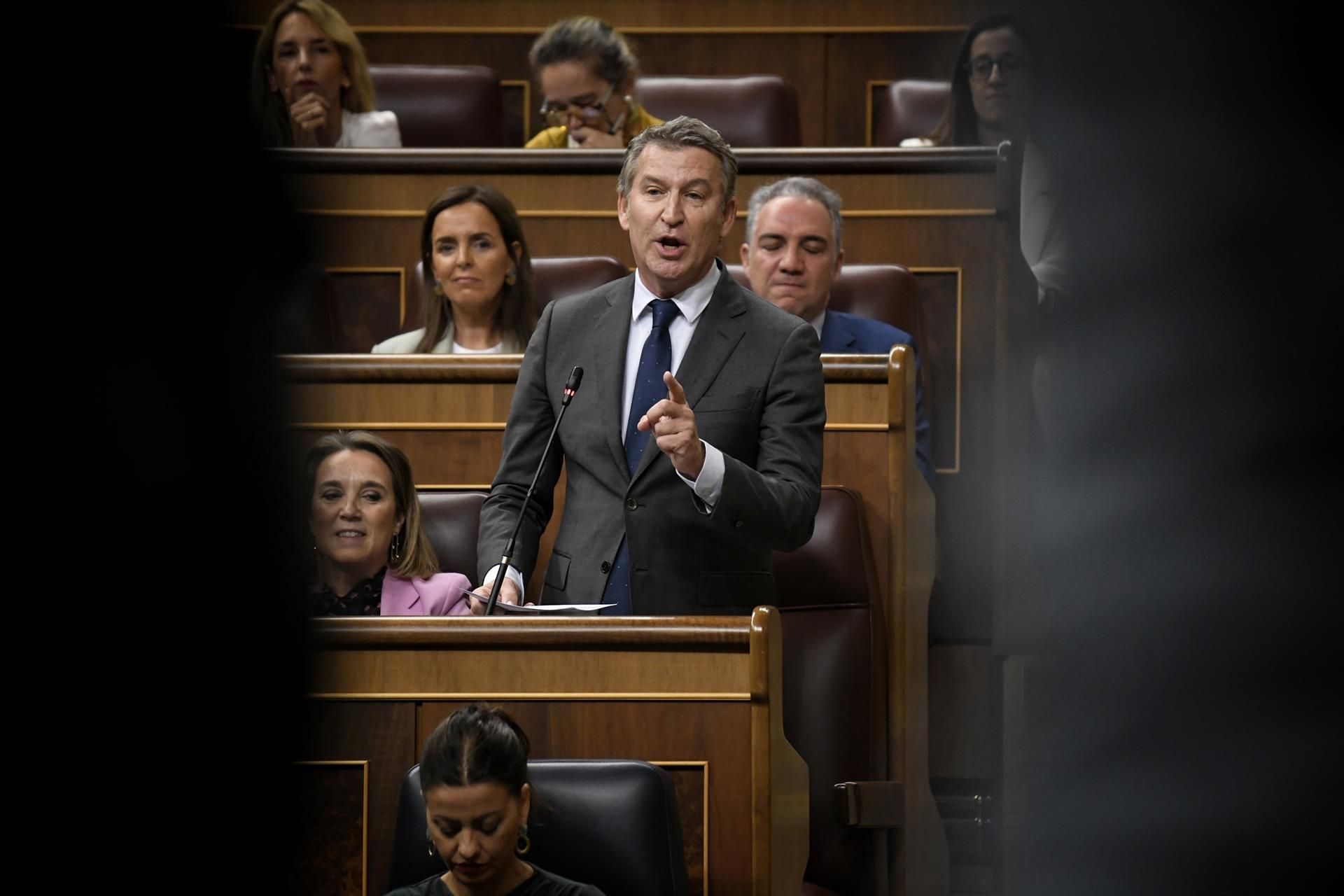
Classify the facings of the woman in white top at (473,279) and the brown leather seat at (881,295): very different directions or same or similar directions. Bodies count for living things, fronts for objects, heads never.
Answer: same or similar directions

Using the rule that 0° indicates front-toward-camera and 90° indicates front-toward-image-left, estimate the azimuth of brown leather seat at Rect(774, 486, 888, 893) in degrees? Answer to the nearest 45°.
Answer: approximately 45°

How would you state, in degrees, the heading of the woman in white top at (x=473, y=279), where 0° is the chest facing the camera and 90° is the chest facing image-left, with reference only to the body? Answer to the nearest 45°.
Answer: approximately 0°

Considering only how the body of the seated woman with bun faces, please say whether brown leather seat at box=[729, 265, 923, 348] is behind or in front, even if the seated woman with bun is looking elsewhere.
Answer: behind

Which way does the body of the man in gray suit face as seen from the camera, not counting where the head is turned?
toward the camera

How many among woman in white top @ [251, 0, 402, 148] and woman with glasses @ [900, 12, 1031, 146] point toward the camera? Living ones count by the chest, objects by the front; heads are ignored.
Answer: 2

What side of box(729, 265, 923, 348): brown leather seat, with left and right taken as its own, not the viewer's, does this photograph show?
front

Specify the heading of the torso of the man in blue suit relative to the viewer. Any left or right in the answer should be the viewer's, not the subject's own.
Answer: facing the viewer

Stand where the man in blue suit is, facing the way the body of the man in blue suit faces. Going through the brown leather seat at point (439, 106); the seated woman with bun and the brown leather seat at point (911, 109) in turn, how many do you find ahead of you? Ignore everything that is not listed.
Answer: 1

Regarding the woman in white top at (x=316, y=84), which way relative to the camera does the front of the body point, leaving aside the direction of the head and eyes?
toward the camera
